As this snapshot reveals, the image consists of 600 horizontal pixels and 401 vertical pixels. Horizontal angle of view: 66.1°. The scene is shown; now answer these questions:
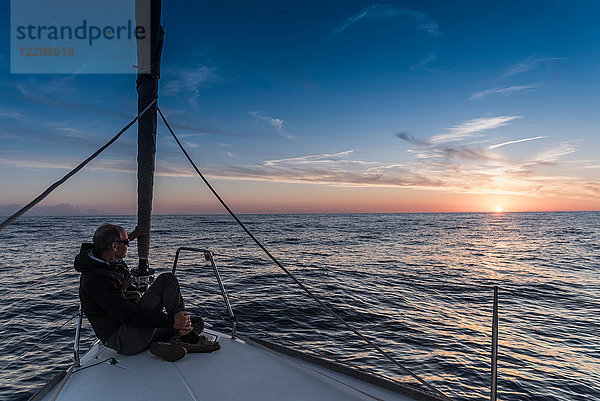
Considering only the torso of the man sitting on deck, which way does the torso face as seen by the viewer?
to the viewer's right

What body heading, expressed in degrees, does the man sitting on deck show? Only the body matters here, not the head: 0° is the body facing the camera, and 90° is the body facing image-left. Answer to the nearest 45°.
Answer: approximately 270°
